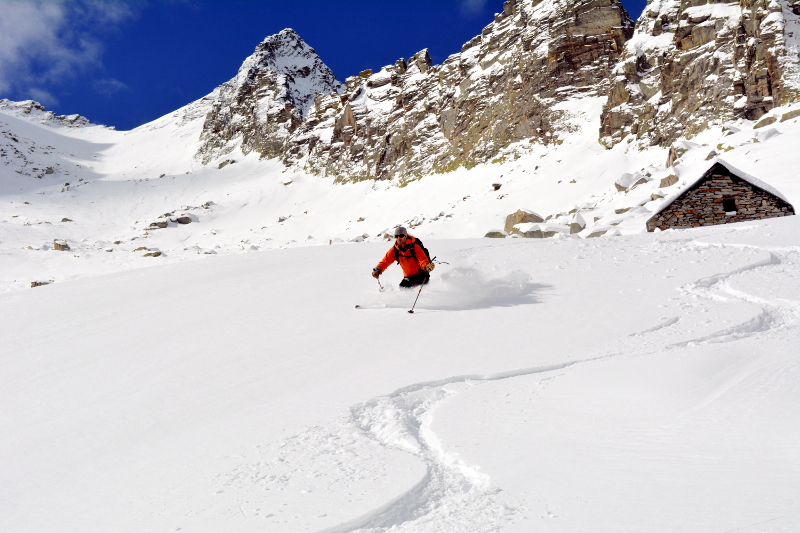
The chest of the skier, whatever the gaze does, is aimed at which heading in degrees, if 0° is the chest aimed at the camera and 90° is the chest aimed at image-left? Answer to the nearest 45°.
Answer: approximately 45°

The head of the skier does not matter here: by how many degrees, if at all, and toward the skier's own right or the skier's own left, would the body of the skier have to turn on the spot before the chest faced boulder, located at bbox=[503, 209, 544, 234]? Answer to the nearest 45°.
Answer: approximately 135° to the skier's own right

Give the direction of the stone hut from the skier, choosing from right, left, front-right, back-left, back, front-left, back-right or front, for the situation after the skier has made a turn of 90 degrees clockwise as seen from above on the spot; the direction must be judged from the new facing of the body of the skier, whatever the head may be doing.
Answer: right

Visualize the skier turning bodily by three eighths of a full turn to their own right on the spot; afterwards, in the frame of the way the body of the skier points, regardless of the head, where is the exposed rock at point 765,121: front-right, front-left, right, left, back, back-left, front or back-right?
front-right
